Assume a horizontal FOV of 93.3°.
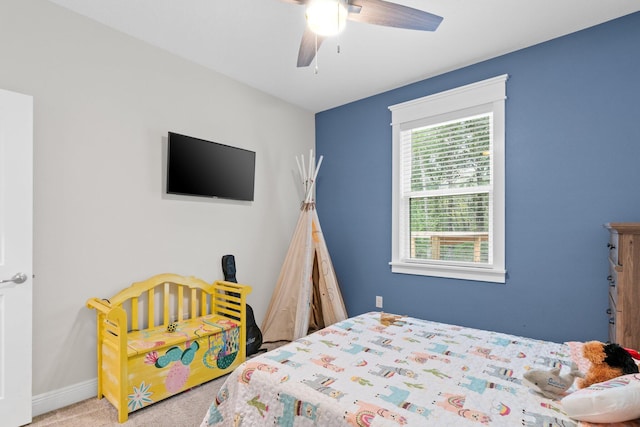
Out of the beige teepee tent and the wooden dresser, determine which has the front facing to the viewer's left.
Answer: the wooden dresser

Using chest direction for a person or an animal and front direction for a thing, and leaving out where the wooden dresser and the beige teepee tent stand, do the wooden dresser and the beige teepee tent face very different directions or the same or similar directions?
very different directions

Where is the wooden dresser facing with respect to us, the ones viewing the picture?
facing to the left of the viewer

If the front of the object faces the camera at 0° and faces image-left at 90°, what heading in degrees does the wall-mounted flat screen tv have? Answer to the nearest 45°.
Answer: approximately 315°

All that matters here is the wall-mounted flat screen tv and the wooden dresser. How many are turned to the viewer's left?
1

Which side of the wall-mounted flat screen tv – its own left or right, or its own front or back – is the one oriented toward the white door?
right

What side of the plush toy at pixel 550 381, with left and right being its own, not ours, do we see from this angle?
left
